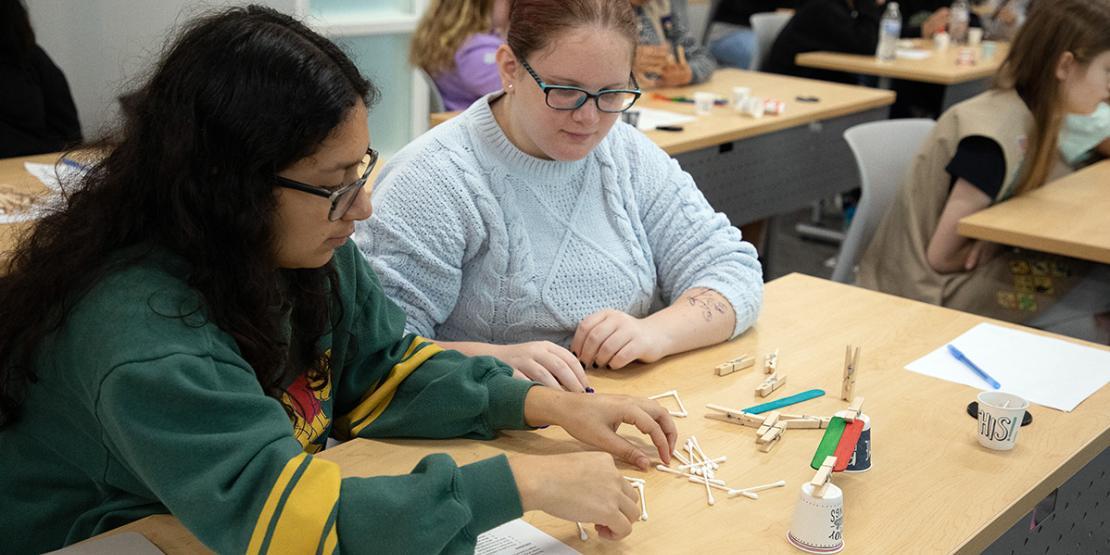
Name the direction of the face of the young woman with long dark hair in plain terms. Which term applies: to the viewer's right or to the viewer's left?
to the viewer's right

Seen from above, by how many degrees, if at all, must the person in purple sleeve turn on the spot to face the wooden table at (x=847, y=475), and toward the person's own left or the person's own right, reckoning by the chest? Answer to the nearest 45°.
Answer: approximately 90° to the person's own right

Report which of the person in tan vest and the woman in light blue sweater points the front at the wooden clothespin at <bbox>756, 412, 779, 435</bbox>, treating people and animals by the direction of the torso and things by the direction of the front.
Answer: the woman in light blue sweater

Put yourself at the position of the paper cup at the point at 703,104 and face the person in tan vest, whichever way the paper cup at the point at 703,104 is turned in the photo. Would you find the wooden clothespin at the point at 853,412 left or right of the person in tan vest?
right

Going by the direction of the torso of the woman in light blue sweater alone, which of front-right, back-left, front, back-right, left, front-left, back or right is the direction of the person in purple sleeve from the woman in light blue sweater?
back-left

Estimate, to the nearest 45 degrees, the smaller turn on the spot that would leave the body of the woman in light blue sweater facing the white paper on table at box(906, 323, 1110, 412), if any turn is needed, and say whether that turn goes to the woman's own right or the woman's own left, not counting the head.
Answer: approximately 45° to the woman's own left
